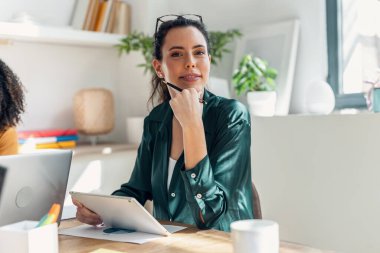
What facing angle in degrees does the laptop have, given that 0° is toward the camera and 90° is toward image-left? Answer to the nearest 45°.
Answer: approximately 135°

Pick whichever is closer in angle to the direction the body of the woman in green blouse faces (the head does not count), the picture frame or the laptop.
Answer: the laptop

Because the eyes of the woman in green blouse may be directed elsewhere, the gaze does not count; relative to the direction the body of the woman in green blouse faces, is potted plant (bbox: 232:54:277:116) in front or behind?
behind

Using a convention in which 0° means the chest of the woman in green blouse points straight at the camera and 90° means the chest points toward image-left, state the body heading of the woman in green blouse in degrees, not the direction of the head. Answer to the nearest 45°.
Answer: approximately 45°

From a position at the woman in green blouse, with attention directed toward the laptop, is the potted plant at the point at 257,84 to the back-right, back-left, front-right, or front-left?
back-right
